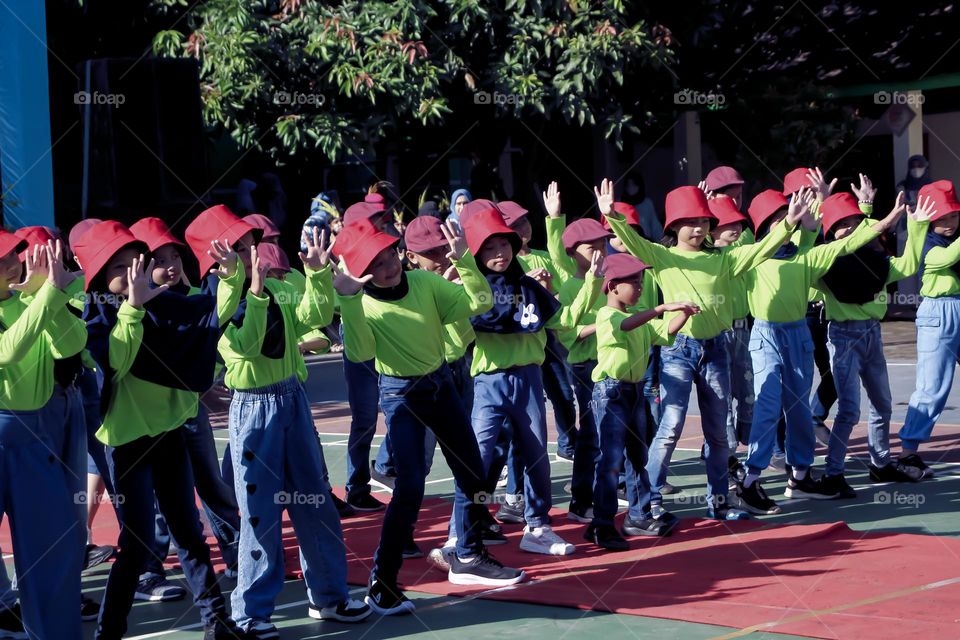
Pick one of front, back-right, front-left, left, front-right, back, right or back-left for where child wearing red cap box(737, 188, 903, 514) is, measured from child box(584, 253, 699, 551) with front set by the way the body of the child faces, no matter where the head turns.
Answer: left

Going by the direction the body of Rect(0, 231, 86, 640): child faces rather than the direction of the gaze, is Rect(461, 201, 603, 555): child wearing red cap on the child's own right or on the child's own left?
on the child's own left

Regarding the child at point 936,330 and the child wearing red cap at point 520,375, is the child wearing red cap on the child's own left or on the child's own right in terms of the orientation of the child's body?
on the child's own right

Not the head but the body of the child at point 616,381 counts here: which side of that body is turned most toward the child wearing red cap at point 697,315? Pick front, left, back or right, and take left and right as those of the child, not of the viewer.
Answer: left

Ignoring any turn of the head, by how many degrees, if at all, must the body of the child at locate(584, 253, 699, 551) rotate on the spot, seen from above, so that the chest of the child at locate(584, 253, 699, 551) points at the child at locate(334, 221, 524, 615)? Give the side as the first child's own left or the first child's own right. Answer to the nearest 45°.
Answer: approximately 90° to the first child's own right

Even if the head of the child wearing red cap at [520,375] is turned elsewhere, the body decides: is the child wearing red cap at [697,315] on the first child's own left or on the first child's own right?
on the first child's own left

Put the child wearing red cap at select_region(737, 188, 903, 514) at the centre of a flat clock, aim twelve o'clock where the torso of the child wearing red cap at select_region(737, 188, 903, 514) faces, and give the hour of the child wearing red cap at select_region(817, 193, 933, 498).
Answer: the child wearing red cap at select_region(817, 193, 933, 498) is roughly at 9 o'clock from the child wearing red cap at select_region(737, 188, 903, 514).

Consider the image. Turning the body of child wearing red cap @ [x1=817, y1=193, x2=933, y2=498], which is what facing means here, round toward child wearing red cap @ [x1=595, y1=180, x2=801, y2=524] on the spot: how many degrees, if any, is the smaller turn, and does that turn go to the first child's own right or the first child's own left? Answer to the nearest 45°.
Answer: approximately 90° to the first child's own right

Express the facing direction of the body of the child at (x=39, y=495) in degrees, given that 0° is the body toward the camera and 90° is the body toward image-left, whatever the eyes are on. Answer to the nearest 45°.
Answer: approximately 315°

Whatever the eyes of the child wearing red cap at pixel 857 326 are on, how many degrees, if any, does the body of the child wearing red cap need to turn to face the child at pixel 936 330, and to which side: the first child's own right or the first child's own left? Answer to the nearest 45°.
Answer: approximately 90° to the first child's own left

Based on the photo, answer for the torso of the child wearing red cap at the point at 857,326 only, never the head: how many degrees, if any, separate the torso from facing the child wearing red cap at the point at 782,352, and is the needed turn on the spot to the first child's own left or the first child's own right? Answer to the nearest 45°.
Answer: approximately 90° to the first child's own right

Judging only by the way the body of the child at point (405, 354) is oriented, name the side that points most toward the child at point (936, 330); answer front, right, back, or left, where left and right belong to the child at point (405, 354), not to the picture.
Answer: left
